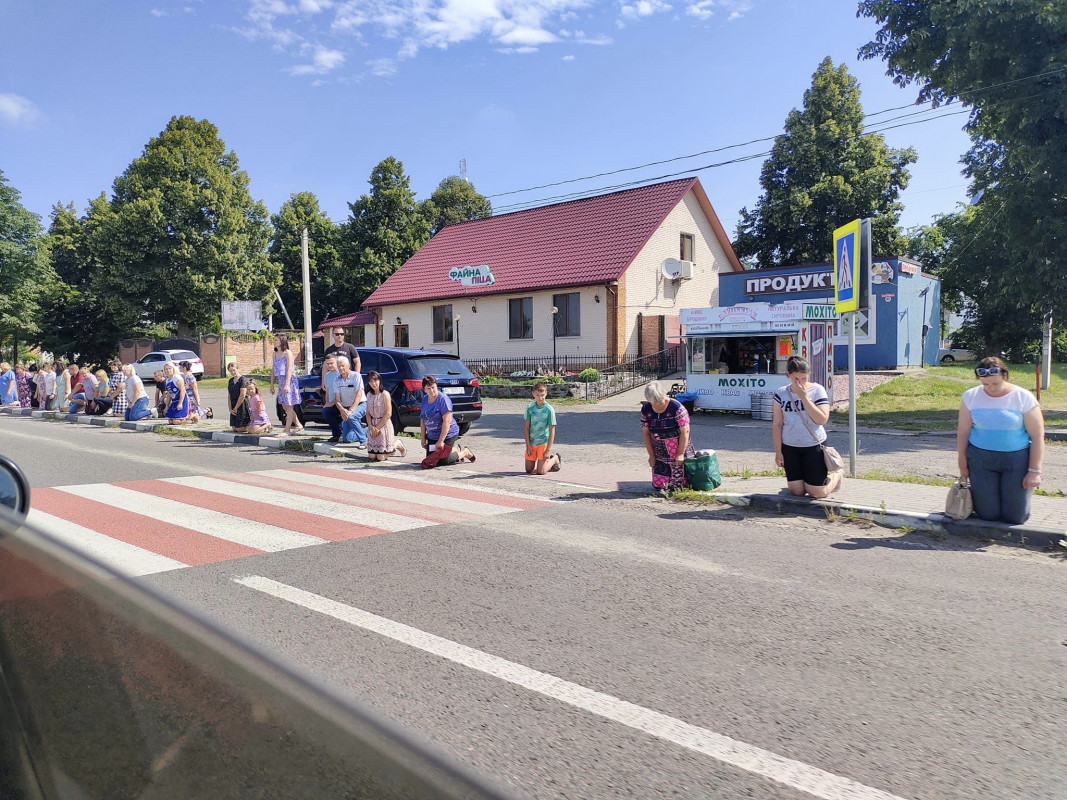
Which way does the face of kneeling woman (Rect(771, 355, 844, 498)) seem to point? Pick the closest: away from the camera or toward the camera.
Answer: toward the camera

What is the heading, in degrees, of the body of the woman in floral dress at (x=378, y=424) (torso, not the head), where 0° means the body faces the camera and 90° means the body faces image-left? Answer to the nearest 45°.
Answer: approximately 45°

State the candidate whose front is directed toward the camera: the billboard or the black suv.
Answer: the billboard

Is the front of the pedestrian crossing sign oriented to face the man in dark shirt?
no

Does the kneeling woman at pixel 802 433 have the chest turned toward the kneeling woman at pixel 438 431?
no

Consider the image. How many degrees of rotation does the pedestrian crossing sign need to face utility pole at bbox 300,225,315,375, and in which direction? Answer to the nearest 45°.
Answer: approximately 90° to its right

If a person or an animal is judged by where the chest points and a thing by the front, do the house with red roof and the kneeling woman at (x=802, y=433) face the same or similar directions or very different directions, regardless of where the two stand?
same or similar directions

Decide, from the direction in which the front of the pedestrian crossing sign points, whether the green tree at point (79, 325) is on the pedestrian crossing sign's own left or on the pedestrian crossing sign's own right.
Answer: on the pedestrian crossing sign's own right

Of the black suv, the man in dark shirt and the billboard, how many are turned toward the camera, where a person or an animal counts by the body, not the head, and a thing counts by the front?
2

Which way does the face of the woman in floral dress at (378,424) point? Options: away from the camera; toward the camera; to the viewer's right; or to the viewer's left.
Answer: toward the camera

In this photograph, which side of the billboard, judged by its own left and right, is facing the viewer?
front

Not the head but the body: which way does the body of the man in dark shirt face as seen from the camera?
toward the camera

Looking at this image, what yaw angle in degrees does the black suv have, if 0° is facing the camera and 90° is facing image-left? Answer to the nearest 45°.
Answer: approximately 135°

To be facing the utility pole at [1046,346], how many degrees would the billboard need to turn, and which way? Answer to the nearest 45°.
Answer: approximately 45° to its left

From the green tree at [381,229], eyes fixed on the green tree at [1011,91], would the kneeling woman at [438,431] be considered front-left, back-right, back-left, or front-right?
front-right
